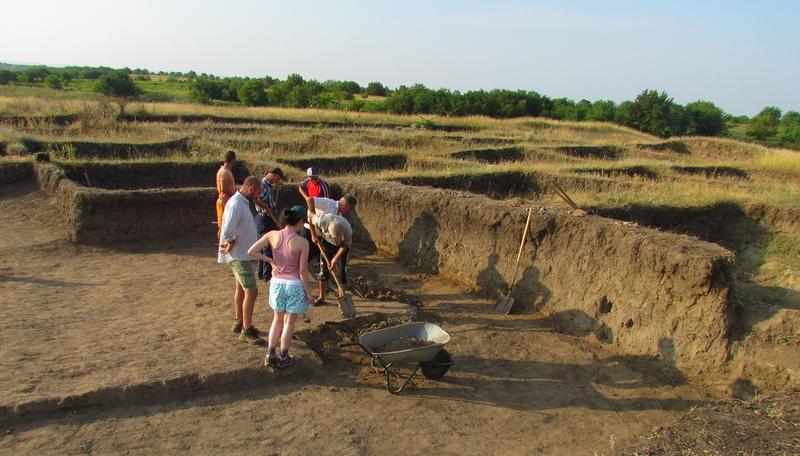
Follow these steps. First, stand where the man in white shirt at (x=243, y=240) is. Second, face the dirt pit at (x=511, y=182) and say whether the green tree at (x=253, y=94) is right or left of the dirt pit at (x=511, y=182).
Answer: left

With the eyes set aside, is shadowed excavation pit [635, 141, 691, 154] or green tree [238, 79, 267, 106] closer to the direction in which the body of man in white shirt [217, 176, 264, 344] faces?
the shadowed excavation pit

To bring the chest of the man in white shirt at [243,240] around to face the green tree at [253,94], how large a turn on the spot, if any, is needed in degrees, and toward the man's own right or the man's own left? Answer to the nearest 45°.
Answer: approximately 90° to the man's own left

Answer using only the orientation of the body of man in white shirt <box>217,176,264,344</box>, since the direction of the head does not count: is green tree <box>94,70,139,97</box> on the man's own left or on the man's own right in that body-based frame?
on the man's own left

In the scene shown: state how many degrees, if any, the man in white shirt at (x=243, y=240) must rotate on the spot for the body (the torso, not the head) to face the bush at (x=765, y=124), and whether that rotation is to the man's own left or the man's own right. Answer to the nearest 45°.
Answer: approximately 45° to the man's own left

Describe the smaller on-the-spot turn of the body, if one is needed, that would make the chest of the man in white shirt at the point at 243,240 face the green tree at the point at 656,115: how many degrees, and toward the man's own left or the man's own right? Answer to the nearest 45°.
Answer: approximately 45° to the man's own left

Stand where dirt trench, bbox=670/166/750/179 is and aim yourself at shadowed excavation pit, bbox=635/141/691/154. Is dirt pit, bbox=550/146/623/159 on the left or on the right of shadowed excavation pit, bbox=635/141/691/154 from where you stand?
left

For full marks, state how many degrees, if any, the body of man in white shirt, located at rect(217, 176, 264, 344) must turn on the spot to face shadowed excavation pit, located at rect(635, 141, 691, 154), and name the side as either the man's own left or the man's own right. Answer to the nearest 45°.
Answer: approximately 45° to the man's own left

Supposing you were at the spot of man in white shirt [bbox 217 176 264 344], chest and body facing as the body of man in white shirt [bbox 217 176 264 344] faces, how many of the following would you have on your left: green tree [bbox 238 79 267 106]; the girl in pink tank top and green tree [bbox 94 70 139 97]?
2

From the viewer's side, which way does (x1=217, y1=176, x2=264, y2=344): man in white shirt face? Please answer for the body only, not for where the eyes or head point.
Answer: to the viewer's right

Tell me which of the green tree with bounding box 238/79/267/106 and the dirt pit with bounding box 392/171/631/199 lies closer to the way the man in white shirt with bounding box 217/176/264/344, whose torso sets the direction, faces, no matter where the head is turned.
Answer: the dirt pit

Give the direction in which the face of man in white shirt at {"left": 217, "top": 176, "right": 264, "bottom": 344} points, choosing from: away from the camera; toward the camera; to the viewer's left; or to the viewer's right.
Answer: to the viewer's right
